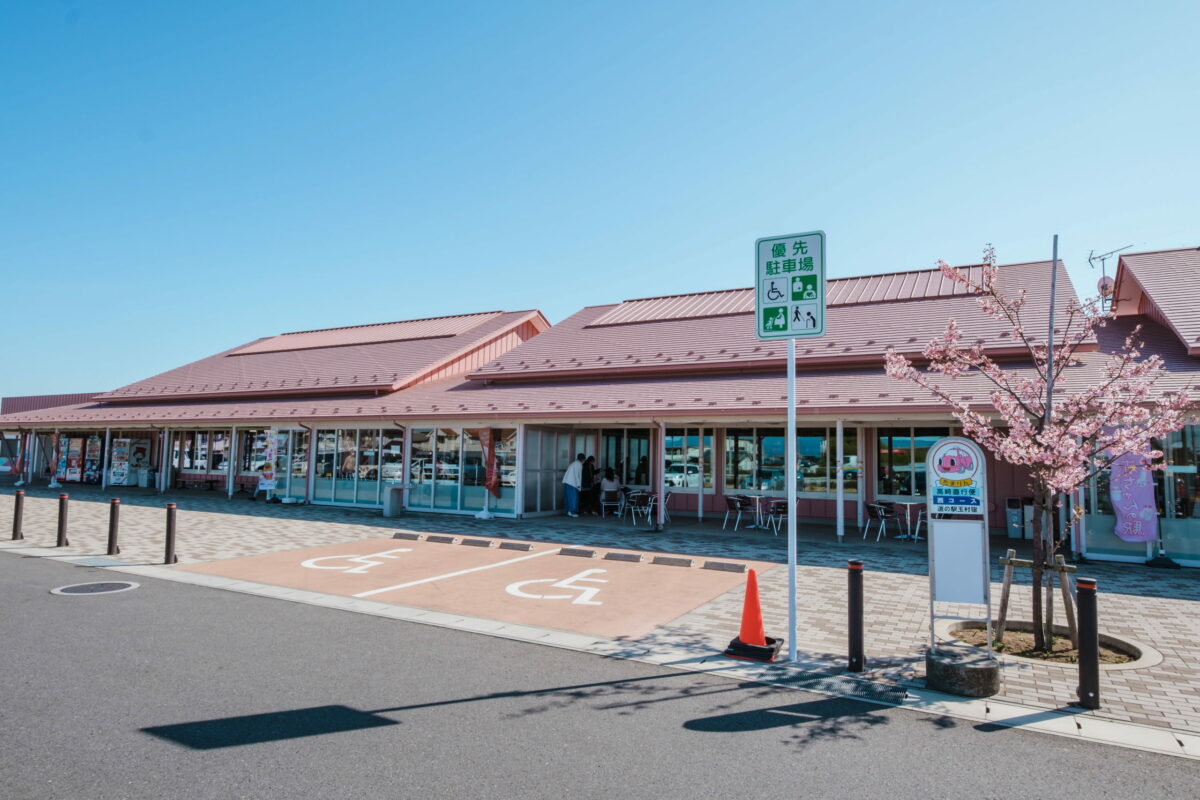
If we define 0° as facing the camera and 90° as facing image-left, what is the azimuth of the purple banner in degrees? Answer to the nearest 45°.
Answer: approximately 0°

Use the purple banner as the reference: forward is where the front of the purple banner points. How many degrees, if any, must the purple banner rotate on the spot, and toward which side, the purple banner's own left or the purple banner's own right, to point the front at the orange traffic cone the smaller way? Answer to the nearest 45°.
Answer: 0° — it already faces it

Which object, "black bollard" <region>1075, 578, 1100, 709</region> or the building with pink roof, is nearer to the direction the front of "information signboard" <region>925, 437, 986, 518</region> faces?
the black bollard

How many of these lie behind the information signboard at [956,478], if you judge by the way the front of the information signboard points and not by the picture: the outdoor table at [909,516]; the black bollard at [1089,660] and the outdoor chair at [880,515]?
2

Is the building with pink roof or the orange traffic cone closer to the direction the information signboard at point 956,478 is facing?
the orange traffic cone

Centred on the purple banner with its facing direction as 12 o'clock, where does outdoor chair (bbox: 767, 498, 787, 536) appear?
The outdoor chair is roughly at 3 o'clock from the purple banner.

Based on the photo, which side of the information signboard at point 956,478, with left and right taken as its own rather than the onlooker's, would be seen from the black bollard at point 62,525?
right

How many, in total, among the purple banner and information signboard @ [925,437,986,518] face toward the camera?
2

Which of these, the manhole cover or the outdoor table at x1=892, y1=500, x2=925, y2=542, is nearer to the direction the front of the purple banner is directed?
the manhole cover

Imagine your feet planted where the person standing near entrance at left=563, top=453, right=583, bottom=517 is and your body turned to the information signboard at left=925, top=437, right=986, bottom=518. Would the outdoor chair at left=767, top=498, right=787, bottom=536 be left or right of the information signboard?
left

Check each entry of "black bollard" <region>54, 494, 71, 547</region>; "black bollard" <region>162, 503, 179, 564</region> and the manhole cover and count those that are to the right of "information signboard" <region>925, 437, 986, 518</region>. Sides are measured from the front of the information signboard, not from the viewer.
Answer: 3

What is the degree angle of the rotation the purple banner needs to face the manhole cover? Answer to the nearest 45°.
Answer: approximately 45° to its right

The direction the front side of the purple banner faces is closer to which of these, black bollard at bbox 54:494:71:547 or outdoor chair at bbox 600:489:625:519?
the black bollard

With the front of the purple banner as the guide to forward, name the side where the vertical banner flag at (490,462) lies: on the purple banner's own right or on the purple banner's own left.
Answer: on the purple banner's own right

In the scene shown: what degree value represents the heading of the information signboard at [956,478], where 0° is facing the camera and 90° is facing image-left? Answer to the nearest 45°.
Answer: approximately 0°
